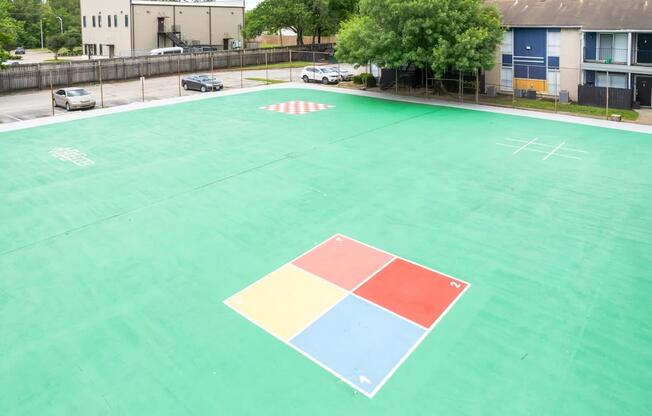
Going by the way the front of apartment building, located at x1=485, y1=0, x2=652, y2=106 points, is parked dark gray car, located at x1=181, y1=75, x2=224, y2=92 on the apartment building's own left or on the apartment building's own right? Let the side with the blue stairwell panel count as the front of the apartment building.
on the apartment building's own right

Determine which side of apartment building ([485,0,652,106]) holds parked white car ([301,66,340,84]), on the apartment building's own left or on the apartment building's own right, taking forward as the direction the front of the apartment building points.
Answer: on the apartment building's own right

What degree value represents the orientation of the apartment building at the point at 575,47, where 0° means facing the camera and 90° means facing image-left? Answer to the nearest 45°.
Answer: approximately 0°

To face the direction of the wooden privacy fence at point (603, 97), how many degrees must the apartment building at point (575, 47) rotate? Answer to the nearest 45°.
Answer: approximately 45° to its left

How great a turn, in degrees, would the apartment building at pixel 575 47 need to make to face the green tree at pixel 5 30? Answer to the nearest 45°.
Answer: approximately 90° to its right

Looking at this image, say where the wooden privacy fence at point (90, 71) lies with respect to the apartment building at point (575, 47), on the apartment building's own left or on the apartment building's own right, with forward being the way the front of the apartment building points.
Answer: on the apartment building's own right
